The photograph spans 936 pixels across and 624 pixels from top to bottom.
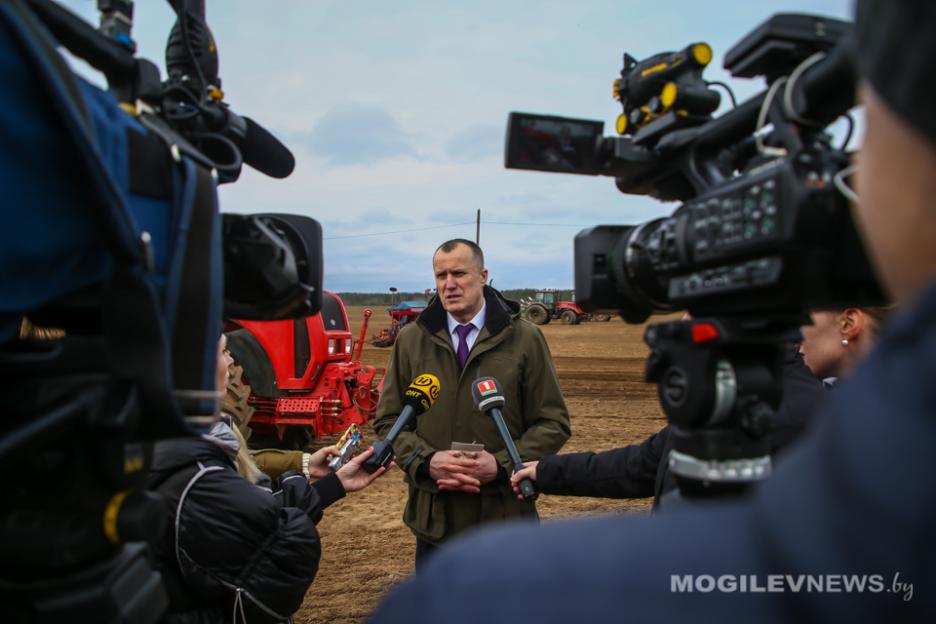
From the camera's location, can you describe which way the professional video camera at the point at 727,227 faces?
facing away from the viewer and to the left of the viewer

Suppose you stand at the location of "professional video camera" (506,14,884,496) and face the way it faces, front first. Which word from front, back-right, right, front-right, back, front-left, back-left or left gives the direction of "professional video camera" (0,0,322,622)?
left

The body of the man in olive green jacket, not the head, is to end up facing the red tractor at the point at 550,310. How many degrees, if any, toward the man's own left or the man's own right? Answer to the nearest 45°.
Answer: approximately 180°

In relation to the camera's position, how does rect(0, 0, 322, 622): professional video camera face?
facing away from the viewer and to the right of the viewer

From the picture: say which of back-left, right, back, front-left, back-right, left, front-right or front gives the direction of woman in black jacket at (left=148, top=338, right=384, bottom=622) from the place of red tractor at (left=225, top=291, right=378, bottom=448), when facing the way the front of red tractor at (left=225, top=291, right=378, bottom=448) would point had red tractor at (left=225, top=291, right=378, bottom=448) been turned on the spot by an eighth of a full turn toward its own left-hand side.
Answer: right

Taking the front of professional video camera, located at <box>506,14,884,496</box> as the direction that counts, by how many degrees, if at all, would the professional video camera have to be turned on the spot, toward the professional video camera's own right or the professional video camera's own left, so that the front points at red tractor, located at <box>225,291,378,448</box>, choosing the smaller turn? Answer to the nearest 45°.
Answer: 0° — it already faces it

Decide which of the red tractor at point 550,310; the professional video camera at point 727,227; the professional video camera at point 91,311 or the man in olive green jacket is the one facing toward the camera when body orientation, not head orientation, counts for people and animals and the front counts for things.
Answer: the man in olive green jacket

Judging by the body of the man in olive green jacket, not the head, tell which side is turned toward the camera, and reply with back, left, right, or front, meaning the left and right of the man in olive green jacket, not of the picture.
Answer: front

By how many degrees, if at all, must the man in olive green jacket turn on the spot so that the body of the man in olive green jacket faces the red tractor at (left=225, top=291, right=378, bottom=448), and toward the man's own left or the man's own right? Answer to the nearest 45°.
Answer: approximately 135° to the man's own right

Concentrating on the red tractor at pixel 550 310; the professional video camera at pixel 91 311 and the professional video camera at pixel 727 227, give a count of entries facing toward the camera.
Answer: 0
